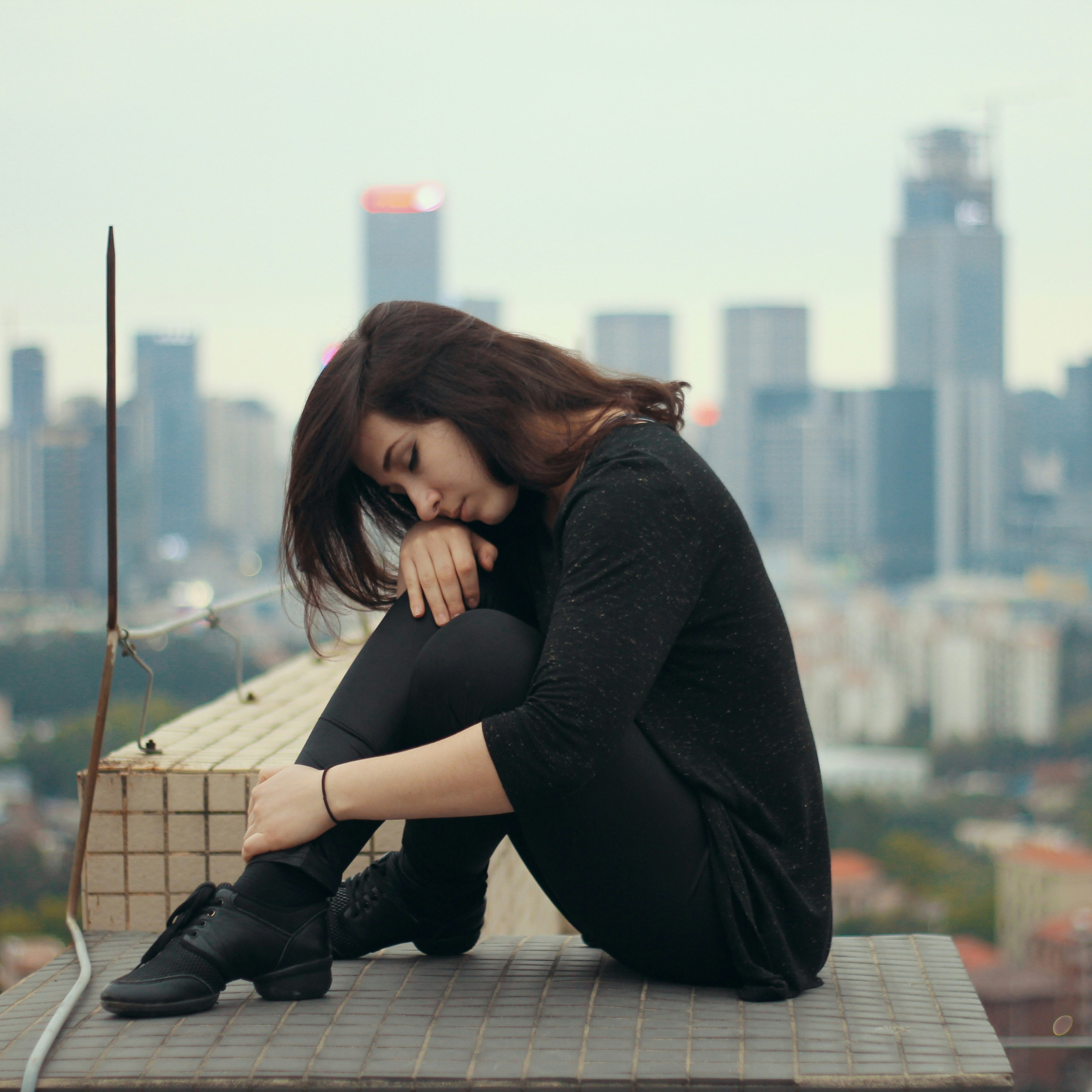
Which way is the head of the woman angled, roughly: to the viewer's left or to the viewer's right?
to the viewer's left

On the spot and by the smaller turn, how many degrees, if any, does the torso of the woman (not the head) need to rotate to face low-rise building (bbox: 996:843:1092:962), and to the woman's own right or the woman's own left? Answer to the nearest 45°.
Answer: approximately 135° to the woman's own right

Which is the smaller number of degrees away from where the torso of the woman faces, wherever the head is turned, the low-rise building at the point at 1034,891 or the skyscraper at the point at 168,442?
the skyscraper

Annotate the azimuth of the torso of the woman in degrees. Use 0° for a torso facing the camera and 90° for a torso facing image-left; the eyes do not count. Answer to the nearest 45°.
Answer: approximately 90°

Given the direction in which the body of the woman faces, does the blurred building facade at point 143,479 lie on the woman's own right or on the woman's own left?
on the woman's own right

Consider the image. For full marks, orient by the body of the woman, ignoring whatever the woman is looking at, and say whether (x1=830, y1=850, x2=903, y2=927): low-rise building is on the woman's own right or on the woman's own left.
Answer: on the woman's own right

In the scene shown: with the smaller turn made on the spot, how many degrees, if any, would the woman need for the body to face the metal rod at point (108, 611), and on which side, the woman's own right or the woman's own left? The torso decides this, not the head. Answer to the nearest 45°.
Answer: approximately 45° to the woman's own right

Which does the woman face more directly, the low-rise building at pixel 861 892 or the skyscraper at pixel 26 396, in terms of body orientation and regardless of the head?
the skyscraper

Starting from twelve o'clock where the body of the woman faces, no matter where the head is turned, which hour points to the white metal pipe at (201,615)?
The white metal pipe is roughly at 2 o'clock from the woman.
